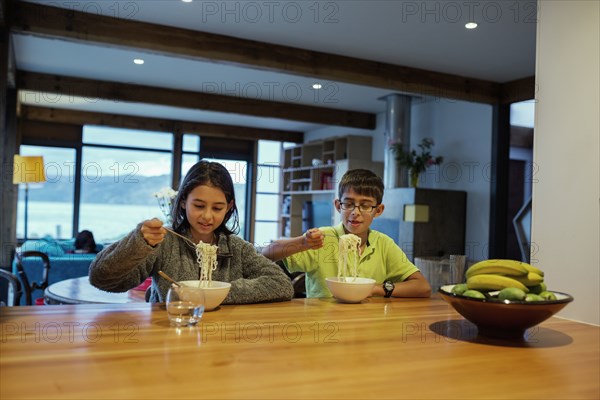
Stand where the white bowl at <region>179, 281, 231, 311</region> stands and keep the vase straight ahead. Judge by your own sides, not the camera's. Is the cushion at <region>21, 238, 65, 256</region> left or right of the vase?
left

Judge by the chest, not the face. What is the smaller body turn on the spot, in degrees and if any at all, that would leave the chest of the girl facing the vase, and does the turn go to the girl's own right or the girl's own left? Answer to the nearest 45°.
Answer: approximately 135° to the girl's own left

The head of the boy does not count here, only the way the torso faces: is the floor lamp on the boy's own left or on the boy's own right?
on the boy's own right

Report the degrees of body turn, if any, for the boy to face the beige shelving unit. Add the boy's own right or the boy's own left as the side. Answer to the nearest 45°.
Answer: approximately 180°

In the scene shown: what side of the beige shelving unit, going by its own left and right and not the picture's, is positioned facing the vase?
left

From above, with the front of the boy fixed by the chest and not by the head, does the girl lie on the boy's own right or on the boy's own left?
on the boy's own right

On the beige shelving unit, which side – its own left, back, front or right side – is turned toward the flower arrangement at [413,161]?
left

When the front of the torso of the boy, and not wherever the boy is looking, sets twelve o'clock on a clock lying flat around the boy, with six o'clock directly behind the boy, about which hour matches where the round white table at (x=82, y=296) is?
The round white table is roughly at 4 o'clock from the boy.

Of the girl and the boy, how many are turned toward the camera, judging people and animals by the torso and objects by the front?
2

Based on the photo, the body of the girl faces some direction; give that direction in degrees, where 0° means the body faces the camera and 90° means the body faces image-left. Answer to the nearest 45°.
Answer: approximately 0°

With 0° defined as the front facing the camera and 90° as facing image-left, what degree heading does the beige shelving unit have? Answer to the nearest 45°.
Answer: approximately 45°

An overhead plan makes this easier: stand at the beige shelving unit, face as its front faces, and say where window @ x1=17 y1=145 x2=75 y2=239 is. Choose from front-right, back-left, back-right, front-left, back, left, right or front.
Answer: front-right
